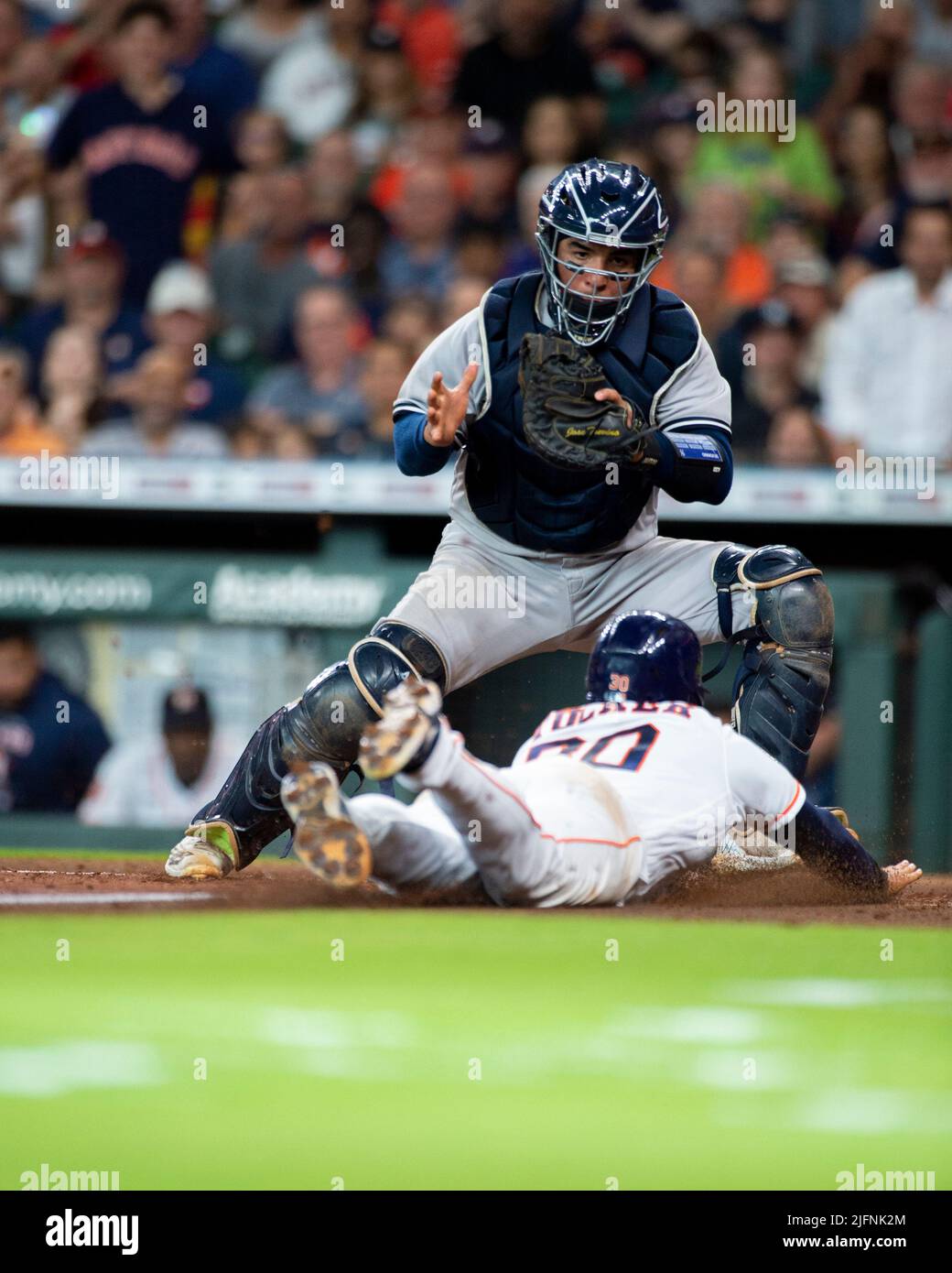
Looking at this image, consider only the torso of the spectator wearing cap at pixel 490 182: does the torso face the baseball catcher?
yes

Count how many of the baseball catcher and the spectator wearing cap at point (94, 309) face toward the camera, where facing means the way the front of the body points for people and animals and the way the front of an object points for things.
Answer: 2

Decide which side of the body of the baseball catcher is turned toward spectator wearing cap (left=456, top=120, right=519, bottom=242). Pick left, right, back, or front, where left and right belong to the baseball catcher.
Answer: back

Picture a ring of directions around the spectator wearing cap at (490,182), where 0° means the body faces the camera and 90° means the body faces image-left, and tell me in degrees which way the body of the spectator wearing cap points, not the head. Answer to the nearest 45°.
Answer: approximately 0°

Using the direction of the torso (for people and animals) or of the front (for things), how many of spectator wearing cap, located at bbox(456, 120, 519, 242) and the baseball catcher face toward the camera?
2

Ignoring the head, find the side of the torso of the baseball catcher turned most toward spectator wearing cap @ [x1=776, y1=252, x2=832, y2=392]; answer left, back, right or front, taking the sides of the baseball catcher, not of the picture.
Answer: back

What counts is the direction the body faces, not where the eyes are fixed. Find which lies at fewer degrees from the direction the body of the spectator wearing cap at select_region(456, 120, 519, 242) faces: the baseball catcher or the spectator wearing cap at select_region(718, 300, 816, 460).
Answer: the baseball catcher

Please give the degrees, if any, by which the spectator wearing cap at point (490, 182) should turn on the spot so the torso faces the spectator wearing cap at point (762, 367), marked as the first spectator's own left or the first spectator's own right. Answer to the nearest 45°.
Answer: approximately 45° to the first spectator's own left
